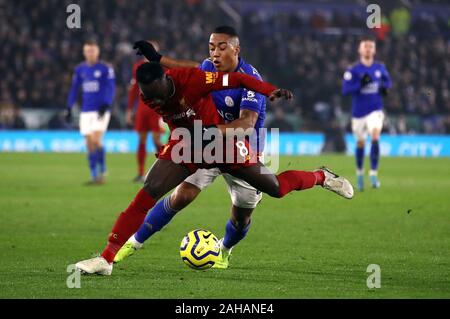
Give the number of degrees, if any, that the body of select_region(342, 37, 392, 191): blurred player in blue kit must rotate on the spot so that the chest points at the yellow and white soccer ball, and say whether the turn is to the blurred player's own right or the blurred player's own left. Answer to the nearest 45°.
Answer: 0° — they already face it

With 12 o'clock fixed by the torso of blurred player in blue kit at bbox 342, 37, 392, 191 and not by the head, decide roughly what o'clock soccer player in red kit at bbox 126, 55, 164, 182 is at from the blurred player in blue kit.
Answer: The soccer player in red kit is roughly at 3 o'clock from the blurred player in blue kit.

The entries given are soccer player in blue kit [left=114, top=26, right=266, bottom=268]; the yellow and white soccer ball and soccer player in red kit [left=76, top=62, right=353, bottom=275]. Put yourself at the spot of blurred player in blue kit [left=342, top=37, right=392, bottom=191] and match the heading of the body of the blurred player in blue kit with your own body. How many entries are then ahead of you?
3

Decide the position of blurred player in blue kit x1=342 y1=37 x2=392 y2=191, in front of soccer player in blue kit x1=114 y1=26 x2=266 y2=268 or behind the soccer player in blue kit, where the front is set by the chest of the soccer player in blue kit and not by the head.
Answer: behind

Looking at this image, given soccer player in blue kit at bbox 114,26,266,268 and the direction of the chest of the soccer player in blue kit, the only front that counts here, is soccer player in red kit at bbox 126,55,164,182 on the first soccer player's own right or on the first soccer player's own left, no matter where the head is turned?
on the first soccer player's own right

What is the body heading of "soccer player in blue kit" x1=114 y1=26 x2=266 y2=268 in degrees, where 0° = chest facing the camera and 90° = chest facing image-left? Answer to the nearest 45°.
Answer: approximately 45°

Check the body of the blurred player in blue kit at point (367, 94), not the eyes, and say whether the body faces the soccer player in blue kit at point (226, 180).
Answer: yes
